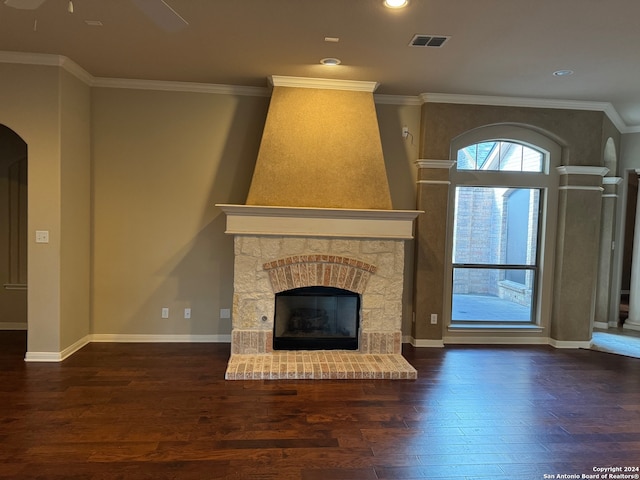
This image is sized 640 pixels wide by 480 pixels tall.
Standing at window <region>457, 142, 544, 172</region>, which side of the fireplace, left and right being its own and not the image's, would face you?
left

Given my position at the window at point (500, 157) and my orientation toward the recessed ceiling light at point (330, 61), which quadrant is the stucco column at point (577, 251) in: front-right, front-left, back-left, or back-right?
back-left

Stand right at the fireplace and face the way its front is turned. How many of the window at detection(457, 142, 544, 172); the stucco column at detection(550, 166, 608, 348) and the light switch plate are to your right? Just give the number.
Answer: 1

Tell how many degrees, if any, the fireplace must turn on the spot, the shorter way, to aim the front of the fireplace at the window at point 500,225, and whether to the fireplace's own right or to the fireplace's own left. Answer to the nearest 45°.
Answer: approximately 90° to the fireplace's own left

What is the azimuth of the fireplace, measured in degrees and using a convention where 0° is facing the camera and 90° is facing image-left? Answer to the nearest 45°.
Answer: approximately 0°

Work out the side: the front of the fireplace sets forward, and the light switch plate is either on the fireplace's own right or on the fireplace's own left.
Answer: on the fireplace's own right

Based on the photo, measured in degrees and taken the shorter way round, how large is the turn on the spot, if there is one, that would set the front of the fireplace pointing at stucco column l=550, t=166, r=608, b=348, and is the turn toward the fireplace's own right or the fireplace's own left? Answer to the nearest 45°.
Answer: approximately 90° to the fireplace's own left
